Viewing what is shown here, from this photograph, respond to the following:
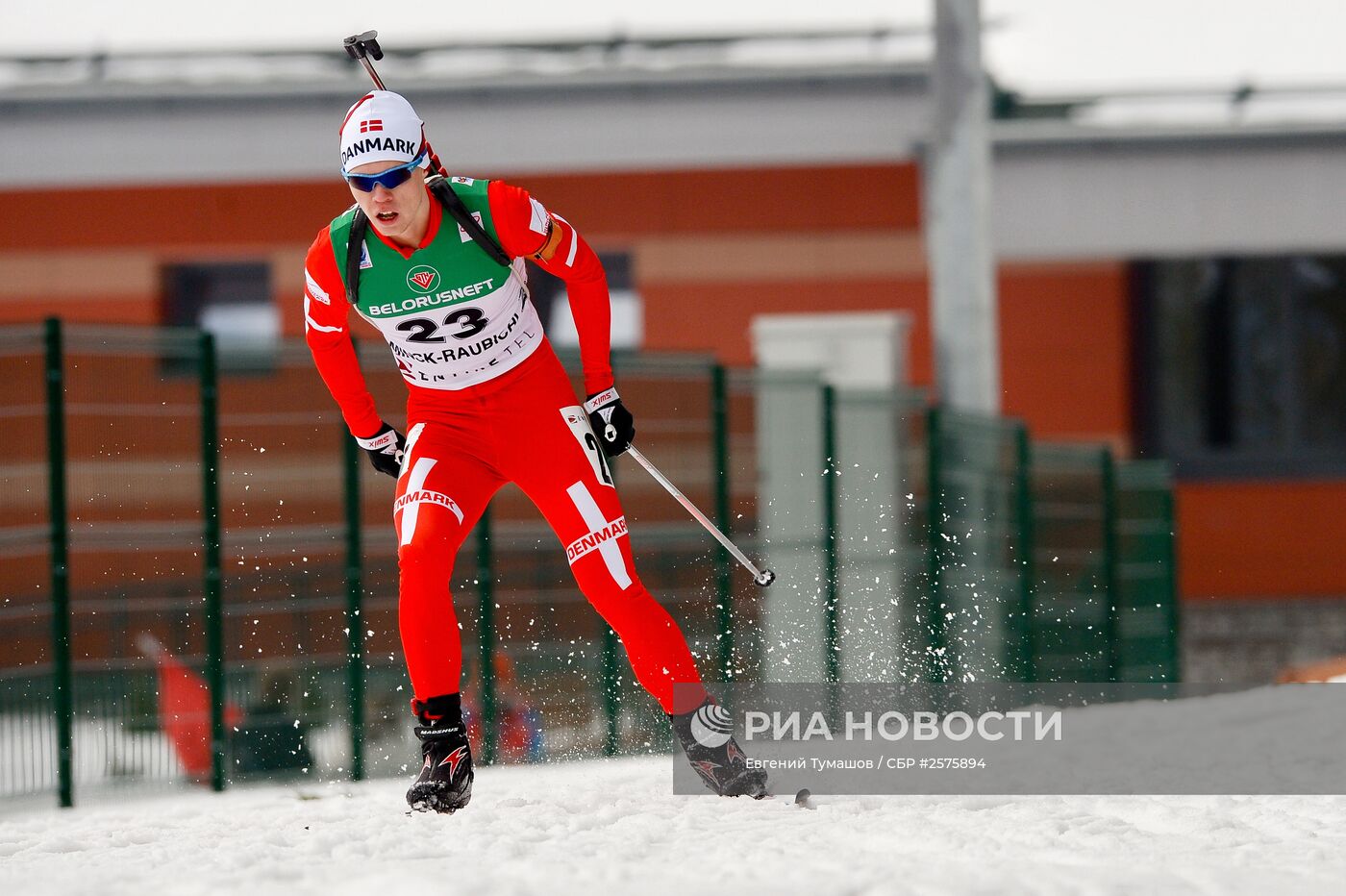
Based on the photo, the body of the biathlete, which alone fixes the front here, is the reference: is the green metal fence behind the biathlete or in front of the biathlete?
behind

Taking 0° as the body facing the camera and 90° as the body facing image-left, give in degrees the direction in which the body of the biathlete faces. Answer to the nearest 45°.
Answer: approximately 0°
